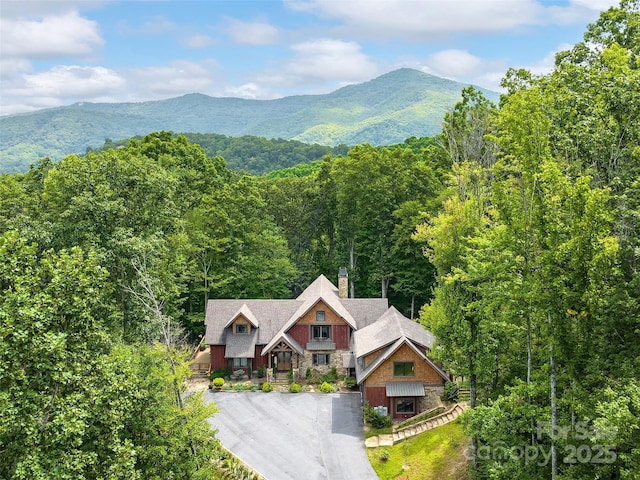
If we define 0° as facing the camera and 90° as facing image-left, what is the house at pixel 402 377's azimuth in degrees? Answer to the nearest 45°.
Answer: approximately 0°

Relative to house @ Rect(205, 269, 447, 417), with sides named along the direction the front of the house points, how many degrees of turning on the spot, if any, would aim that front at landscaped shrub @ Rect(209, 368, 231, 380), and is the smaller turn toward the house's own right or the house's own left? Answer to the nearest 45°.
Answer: approximately 90° to the house's own right

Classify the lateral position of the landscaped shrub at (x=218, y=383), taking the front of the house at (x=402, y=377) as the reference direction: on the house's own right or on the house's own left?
on the house's own right

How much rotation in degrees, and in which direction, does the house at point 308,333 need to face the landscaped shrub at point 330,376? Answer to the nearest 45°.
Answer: approximately 45° to its left
